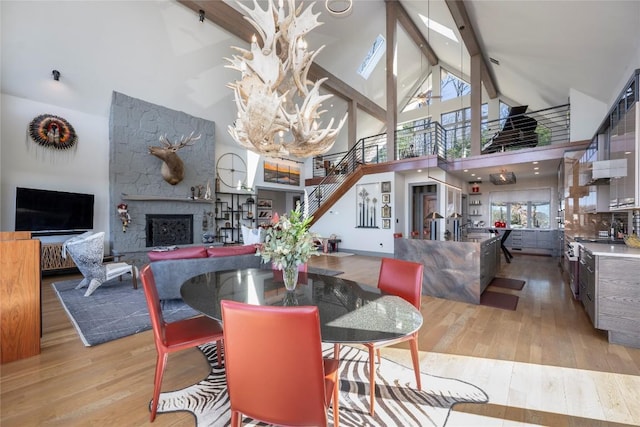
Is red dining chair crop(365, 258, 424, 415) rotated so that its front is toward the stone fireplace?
no

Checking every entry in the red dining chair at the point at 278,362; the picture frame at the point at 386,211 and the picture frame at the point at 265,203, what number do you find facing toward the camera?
2

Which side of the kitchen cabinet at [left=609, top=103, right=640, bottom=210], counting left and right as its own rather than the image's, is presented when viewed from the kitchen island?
front

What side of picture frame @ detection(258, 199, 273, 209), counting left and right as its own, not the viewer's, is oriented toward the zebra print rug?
front

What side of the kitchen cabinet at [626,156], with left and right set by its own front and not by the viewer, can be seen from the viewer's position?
left

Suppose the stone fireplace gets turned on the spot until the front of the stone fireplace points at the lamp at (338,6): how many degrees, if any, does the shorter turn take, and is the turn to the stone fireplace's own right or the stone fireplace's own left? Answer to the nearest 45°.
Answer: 0° — it already faces it

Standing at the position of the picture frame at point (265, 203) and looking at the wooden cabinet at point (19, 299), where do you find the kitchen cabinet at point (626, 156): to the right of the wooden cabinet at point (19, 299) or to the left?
left

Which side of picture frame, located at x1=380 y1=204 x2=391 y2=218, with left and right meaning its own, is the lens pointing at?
front

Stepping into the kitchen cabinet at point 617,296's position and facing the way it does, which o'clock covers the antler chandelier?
The antler chandelier is roughly at 11 o'clock from the kitchen cabinet.

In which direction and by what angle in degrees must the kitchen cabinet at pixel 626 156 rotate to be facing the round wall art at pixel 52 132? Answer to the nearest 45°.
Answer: approximately 45° to its left

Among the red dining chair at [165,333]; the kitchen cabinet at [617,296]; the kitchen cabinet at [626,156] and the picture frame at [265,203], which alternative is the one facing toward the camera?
the picture frame

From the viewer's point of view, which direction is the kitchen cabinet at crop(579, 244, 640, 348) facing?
to the viewer's left

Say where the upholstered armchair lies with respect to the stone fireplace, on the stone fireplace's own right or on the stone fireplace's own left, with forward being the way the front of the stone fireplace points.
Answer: on the stone fireplace's own right

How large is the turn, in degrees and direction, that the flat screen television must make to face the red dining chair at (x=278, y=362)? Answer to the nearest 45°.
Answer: approximately 45° to its right

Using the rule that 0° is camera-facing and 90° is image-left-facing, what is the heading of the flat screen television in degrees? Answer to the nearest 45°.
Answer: approximately 315°

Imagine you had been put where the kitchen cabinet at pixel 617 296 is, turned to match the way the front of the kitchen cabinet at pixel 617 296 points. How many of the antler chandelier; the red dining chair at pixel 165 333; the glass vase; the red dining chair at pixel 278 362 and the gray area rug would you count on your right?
0

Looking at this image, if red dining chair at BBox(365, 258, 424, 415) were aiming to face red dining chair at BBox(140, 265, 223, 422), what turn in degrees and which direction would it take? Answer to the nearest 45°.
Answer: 0° — it already faces it

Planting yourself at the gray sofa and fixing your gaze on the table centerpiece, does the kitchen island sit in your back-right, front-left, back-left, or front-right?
front-left

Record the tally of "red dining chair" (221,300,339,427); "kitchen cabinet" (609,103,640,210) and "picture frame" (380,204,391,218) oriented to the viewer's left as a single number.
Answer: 1
